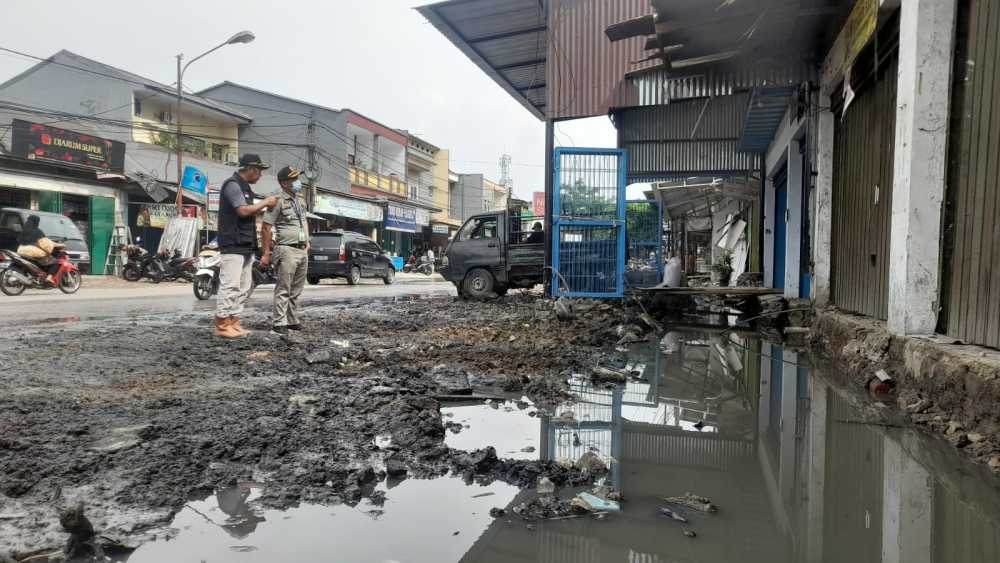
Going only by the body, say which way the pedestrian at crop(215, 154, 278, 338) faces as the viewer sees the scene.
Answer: to the viewer's right

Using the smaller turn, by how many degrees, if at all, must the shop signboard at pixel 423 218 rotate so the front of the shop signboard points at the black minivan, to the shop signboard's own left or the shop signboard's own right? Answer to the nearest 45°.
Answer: approximately 45° to the shop signboard's own right

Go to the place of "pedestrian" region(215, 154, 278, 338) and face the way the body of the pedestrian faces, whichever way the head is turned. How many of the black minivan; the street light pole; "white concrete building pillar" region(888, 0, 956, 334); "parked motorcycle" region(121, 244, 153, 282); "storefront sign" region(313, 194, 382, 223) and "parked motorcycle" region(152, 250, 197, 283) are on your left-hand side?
5

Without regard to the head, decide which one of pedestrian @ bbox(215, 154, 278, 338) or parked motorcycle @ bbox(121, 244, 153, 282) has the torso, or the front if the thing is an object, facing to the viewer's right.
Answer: the pedestrian

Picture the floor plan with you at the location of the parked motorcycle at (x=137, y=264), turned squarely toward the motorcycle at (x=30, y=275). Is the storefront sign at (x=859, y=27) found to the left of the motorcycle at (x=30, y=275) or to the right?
left

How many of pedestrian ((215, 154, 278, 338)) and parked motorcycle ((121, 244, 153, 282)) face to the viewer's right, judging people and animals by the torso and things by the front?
1

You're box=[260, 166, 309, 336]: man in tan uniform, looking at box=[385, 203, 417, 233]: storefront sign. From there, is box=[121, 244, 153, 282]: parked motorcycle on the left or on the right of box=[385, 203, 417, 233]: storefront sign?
left

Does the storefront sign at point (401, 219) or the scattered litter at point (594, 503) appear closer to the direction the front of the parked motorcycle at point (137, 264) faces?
the scattered litter

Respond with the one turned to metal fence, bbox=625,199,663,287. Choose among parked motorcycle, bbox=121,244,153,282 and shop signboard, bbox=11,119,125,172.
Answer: the shop signboard

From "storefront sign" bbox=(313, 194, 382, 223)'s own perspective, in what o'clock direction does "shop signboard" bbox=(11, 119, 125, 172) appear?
The shop signboard is roughly at 3 o'clock from the storefront sign.

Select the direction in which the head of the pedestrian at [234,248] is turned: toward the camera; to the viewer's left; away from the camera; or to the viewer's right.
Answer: to the viewer's right

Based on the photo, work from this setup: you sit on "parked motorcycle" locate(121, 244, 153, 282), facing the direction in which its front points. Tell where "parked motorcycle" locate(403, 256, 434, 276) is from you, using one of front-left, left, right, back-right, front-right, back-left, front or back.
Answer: back

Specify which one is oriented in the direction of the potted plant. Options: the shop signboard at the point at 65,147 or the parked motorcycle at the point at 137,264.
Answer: the shop signboard
